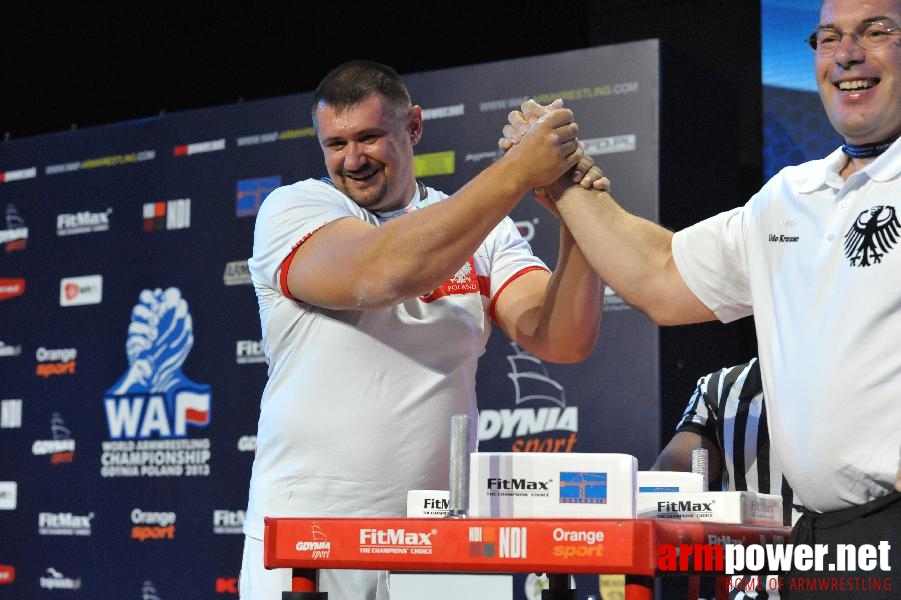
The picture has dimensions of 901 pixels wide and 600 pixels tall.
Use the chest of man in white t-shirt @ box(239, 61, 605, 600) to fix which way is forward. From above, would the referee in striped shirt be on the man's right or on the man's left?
on the man's left

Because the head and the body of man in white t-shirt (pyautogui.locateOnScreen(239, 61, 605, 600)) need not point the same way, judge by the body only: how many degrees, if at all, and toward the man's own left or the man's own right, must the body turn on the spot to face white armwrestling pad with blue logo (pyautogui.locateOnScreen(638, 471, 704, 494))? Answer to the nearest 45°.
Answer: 0° — they already face it

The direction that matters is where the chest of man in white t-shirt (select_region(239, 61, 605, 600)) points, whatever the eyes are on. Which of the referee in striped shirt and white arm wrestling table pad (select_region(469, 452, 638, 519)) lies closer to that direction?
the white arm wrestling table pad

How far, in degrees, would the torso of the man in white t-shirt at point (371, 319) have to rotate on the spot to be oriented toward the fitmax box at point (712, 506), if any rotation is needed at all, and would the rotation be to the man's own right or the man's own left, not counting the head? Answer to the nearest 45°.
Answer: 0° — they already face it

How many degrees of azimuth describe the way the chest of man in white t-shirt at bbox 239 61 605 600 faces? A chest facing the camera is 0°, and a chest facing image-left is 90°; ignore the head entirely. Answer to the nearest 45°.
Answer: approximately 315°

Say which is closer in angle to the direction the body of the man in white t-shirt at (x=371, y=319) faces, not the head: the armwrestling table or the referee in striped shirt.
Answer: the armwrestling table
